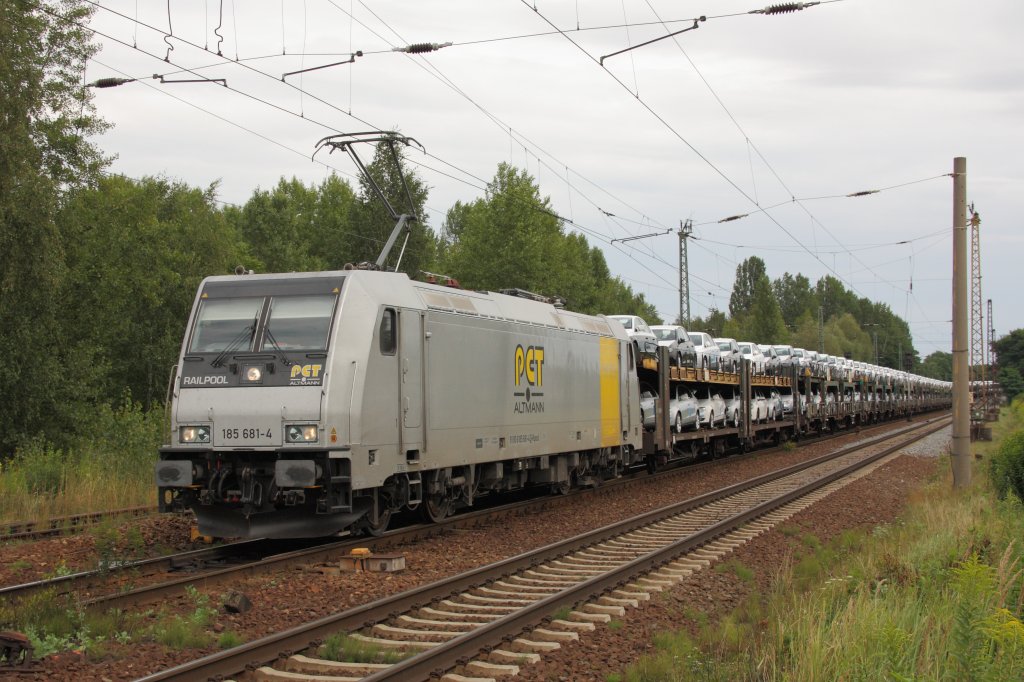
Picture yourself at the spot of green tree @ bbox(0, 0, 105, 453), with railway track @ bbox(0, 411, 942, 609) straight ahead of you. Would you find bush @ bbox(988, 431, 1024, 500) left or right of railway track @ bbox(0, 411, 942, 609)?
left

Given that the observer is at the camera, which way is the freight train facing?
facing the viewer and to the left of the viewer

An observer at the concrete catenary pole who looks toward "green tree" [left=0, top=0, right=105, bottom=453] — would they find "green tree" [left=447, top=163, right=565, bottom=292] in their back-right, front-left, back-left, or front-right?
front-right

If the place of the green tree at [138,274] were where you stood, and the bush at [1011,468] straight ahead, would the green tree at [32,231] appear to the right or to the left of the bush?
right

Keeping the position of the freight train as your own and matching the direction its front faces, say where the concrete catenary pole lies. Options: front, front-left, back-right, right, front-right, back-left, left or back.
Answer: back

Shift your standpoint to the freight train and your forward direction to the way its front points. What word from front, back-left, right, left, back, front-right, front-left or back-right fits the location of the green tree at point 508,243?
back-right

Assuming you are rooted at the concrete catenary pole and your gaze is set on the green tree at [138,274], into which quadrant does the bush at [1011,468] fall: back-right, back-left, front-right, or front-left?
back-left

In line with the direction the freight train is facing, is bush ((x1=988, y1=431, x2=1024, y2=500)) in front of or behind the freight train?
behind

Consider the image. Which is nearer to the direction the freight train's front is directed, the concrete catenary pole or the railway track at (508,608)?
the railway track

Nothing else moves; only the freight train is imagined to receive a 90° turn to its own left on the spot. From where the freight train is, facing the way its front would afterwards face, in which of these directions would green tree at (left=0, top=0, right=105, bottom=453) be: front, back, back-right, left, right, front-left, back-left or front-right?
back

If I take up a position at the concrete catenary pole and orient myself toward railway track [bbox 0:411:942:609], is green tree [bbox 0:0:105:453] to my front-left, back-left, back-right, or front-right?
front-right
